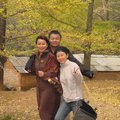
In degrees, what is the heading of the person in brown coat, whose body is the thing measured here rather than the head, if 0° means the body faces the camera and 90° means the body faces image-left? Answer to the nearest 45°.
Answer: approximately 45°
